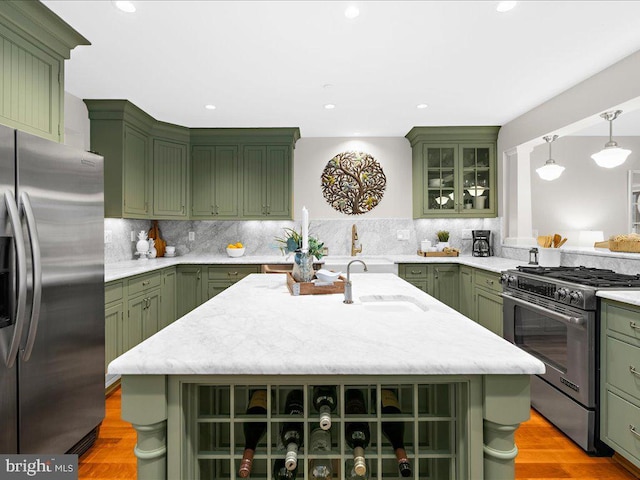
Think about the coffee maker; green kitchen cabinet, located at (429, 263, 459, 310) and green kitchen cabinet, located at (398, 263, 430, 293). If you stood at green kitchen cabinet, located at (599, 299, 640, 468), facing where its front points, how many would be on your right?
3

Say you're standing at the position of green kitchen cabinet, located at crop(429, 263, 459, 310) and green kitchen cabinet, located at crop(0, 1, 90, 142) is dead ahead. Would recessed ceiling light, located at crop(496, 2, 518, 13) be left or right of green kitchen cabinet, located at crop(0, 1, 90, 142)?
left

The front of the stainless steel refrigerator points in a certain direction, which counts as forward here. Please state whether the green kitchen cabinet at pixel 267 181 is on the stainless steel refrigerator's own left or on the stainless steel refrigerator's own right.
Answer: on the stainless steel refrigerator's own left

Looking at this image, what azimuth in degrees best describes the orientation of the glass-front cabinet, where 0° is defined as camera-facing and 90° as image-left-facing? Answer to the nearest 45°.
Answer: approximately 0°

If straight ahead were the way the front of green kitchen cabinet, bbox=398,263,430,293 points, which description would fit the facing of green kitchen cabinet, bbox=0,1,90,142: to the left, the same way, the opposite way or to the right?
to the left

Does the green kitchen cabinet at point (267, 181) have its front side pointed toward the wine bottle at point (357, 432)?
yes

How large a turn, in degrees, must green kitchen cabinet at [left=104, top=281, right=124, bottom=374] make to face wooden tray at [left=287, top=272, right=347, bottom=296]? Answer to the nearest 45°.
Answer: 0° — it already faces it

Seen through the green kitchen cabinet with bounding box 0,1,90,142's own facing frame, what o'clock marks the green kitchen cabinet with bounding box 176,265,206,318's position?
the green kitchen cabinet with bounding box 176,265,206,318 is roughly at 9 o'clock from the green kitchen cabinet with bounding box 0,1,90,142.
